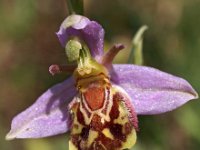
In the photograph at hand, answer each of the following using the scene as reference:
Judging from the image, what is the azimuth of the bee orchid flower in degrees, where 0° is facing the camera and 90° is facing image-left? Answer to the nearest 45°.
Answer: approximately 0°
